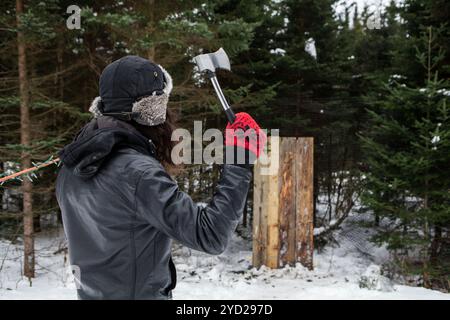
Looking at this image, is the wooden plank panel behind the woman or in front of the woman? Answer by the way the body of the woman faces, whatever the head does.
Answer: in front

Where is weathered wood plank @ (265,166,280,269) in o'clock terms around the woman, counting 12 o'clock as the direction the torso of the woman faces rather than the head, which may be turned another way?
The weathered wood plank is roughly at 11 o'clock from the woman.

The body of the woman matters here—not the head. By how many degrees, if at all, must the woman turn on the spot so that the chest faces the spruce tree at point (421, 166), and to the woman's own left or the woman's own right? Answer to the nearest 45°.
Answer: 0° — they already face it

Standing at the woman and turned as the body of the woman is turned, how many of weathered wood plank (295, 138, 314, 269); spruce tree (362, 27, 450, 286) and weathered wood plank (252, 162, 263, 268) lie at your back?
0

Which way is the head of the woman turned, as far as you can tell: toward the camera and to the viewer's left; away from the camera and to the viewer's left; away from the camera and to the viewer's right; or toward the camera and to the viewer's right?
away from the camera and to the viewer's right

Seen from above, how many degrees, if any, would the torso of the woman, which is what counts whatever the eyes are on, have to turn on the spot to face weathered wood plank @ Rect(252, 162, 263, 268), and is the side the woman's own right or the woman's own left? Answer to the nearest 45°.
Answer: approximately 45° to the woman's own left

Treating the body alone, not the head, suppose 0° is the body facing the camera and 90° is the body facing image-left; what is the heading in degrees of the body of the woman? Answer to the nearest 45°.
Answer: approximately 225°

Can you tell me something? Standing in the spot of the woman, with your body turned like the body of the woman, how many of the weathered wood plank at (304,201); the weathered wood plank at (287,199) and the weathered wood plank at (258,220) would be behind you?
0

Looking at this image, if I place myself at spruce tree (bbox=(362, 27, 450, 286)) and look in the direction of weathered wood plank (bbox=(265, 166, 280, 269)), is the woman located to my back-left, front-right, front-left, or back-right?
front-left

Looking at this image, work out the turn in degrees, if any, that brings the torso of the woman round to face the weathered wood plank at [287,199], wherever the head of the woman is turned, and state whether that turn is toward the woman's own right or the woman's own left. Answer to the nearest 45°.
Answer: approximately 45° to the woman's own left

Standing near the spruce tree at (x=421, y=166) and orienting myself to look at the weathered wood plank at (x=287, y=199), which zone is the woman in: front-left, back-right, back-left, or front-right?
front-left
